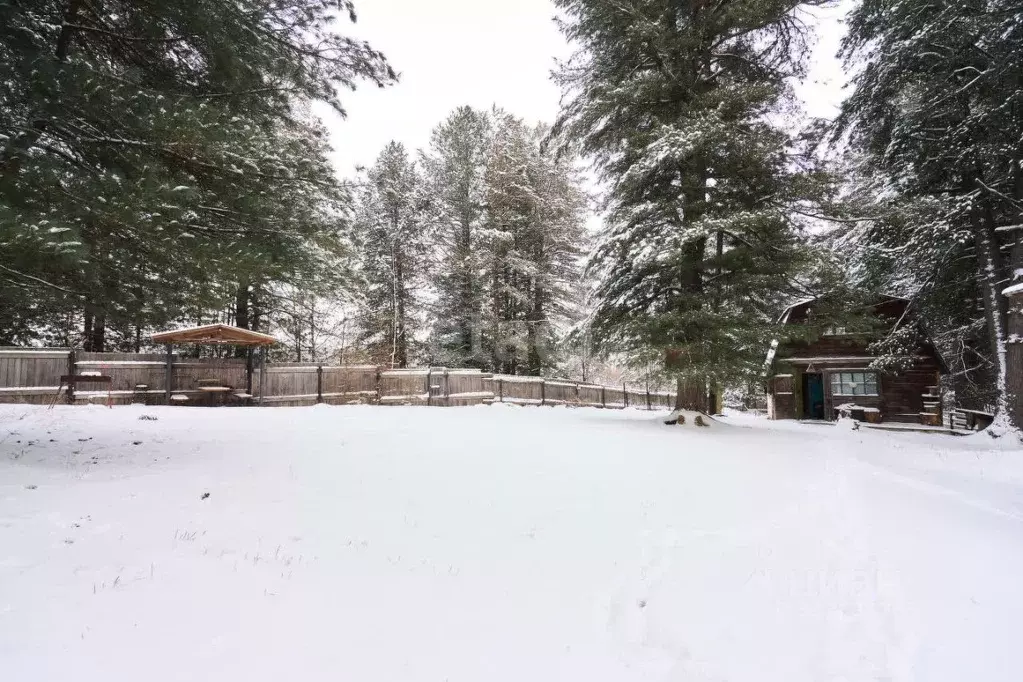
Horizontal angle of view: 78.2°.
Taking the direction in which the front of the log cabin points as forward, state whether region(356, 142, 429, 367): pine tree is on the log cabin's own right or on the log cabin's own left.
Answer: on the log cabin's own right

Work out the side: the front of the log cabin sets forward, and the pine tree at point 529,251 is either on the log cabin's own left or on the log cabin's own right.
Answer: on the log cabin's own right

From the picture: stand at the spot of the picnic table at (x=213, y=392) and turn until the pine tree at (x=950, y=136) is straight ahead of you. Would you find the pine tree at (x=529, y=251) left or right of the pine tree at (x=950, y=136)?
left

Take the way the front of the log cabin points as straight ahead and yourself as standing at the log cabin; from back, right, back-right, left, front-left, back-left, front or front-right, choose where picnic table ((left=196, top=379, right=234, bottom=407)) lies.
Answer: front-right

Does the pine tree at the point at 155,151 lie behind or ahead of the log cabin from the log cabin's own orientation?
ahead

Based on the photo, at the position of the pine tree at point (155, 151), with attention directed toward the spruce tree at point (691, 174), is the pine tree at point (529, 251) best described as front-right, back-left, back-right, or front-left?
front-left

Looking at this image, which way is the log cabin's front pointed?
toward the camera

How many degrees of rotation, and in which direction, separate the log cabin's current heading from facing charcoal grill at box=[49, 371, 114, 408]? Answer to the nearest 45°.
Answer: approximately 45° to its right

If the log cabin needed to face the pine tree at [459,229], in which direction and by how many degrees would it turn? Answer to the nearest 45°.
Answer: approximately 90° to its right

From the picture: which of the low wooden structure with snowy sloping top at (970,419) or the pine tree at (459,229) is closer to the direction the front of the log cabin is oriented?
the low wooden structure with snowy sloping top
